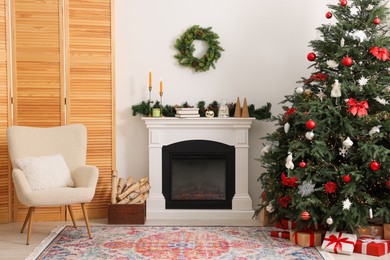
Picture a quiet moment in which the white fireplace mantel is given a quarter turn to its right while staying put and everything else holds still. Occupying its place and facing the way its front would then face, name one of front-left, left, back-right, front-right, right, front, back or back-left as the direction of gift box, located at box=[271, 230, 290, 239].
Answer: back-left

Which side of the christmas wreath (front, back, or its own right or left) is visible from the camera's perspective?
front

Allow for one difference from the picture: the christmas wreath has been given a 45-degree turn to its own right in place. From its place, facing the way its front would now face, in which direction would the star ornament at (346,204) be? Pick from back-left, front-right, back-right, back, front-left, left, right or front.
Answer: left

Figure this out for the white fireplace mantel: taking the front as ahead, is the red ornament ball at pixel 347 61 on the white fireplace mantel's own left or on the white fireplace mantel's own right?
on the white fireplace mantel's own left

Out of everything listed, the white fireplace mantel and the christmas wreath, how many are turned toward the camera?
2

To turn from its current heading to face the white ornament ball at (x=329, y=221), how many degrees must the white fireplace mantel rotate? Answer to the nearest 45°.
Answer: approximately 45° to its left

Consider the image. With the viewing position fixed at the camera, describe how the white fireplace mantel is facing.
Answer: facing the viewer

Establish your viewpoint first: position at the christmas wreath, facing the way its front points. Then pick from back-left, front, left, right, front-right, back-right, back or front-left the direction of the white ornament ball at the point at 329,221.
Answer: front-left

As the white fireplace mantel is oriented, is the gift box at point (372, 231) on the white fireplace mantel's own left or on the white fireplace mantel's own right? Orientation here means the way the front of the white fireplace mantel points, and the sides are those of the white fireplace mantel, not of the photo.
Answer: on the white fireplace mantel's own left

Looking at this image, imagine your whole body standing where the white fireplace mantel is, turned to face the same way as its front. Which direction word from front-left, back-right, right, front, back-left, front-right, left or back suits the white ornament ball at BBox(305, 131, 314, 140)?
front-left
